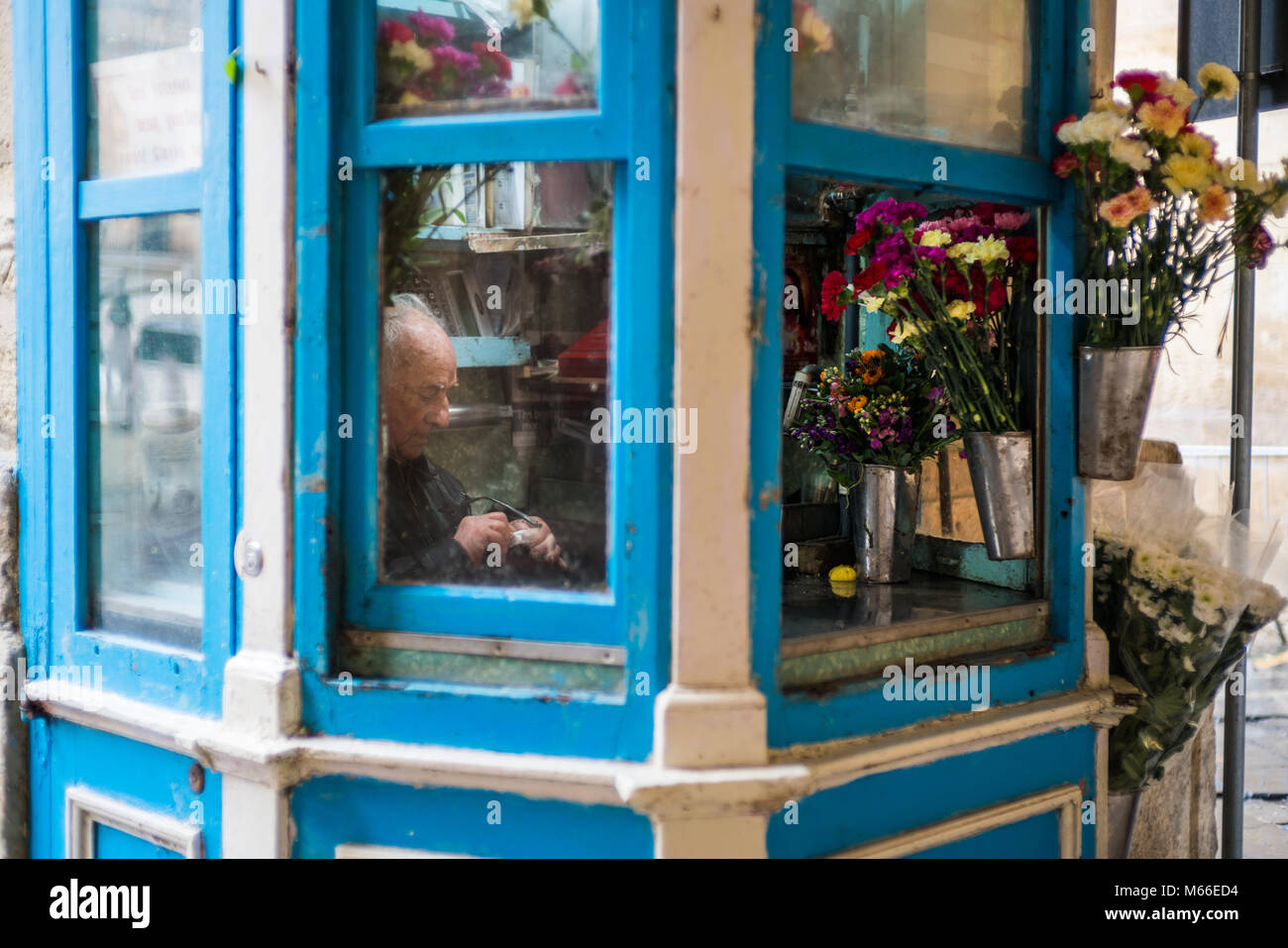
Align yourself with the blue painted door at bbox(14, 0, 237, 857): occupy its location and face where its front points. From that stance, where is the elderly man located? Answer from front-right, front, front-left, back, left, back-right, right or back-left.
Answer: left

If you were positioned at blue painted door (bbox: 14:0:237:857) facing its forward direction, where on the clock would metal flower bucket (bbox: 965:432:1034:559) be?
The metal flower bucket is roughly at 8 o'clock from the blue painted door.

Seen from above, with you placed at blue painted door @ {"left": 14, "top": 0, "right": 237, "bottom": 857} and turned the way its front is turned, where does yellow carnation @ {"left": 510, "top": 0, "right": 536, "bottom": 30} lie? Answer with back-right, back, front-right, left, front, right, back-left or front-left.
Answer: left

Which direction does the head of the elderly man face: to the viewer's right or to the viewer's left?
to the viewer's right

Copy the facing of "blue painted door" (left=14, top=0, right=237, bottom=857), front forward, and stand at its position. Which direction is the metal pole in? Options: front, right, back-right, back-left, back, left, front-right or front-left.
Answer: back-left

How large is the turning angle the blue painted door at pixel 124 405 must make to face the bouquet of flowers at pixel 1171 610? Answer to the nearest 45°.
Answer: approximately 135° to its left

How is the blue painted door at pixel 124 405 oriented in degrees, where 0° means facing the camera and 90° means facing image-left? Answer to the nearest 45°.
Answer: approximately 45°

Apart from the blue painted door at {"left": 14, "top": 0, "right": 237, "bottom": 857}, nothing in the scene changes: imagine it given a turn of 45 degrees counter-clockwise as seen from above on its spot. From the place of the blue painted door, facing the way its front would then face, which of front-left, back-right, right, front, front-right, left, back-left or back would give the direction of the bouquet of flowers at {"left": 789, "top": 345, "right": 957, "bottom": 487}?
left
